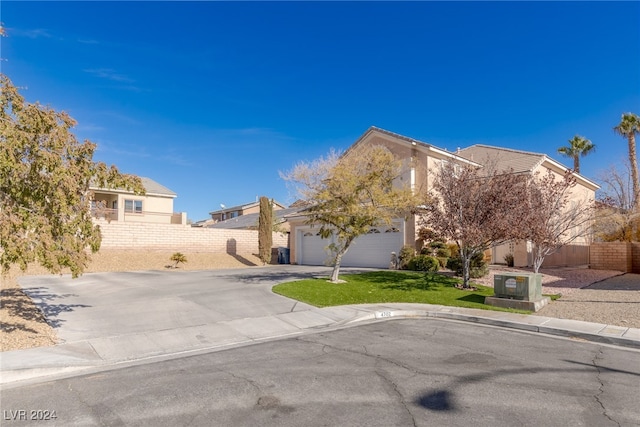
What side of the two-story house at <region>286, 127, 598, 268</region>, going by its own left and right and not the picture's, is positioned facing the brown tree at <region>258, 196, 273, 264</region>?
right

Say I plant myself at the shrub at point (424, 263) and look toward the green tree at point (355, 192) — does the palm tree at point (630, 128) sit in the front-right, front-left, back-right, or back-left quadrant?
back-left

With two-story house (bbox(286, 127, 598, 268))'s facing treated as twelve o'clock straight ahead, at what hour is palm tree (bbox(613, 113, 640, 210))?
The palm tree is roughly at 8 o'clock from the two-story house.

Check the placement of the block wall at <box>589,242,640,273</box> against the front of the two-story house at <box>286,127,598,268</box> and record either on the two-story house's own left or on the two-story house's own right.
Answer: on the two-story house's own left

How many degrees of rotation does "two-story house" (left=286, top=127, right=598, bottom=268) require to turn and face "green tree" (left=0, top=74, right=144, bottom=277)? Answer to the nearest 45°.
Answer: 0° — it already faces it

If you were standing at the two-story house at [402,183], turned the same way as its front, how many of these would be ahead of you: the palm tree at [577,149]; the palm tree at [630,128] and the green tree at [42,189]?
1

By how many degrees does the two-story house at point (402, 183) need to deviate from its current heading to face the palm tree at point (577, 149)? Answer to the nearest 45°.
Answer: approximately 135° to its left

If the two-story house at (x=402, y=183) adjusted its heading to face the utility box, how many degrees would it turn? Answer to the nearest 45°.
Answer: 0° — it already faces it

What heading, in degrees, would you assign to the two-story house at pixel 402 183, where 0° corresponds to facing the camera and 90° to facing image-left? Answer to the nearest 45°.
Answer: approximately 0°
